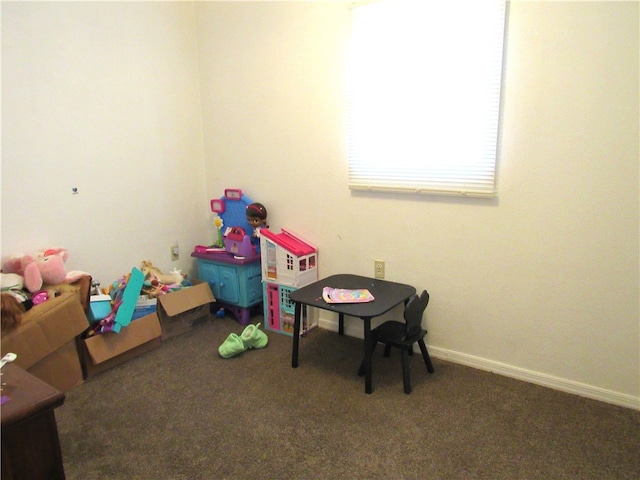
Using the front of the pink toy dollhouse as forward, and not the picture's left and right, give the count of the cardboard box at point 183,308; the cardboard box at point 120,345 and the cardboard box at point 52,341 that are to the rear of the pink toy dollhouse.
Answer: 0

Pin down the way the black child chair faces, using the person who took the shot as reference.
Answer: facing away from the viewer and to the left of the viewer

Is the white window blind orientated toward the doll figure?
no

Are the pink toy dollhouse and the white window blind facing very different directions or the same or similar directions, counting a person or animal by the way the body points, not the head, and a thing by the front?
same or similar directions

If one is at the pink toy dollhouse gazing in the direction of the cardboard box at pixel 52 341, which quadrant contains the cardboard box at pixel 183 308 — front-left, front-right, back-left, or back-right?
front-right

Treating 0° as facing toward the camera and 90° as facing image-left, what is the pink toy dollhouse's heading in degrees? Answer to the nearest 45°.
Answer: approximately 45°

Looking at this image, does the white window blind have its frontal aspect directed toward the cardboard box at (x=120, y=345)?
no

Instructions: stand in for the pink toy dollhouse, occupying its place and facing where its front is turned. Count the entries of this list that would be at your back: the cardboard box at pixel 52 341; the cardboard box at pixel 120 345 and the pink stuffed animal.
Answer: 0

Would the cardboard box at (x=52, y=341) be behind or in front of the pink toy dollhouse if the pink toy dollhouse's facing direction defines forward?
in front

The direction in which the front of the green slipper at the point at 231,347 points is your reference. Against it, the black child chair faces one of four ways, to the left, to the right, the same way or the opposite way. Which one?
to the right

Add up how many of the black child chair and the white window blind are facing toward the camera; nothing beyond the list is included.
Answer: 1

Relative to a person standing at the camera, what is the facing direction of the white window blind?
facing the viewer

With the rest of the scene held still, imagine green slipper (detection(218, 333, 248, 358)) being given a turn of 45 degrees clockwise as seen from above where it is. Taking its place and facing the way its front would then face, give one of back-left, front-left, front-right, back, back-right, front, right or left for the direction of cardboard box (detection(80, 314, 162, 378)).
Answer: front

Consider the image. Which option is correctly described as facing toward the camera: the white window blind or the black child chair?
the white window blind
